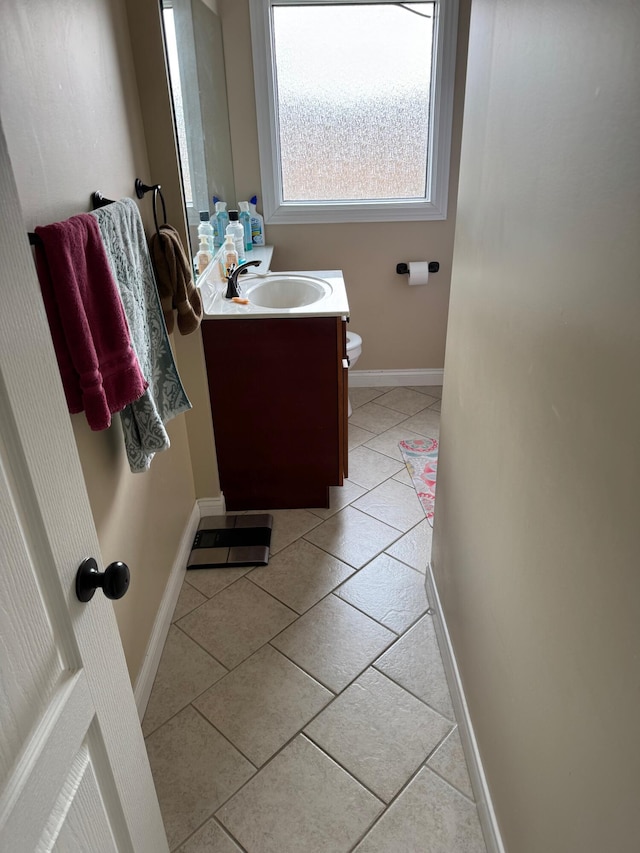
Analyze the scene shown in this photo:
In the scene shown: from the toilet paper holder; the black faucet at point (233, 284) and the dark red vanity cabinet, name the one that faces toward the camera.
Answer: the toilet paper holder

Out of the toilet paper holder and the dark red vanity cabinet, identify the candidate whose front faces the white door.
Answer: the toilet paper holder

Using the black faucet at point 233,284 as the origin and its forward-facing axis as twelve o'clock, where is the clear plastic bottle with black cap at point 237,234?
The clear plastic bottle with black cap is roughly at 9 o'clock from the black faucet.

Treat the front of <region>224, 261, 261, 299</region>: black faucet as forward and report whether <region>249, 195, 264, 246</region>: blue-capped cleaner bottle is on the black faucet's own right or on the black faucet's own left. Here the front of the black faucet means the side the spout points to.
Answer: on the black faucet's own left

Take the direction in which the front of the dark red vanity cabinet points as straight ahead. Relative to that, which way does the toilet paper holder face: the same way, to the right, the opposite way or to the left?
to the right

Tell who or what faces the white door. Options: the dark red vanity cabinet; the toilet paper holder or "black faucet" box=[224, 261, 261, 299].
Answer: the toilet paper holder

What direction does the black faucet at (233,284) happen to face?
to the viewer's right

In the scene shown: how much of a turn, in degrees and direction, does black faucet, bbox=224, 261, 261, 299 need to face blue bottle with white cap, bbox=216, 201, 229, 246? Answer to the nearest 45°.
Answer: approximately 90° to its left

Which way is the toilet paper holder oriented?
toward the camera

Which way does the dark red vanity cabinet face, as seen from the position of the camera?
facing to the right of the viewer

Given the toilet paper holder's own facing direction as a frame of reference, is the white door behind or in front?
in front

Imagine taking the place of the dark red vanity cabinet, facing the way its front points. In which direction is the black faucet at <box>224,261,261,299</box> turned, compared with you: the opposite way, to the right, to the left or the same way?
the same way

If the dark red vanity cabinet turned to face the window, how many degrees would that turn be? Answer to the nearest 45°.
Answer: approximately 90° to its left

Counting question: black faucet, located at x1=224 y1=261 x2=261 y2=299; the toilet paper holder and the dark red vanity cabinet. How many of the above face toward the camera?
1

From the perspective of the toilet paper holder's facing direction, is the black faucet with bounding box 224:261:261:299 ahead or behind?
ahead

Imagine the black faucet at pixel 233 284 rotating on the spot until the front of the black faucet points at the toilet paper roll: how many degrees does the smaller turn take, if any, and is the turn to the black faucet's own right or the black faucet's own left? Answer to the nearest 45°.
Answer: approximately 45° to the black faucet's own left

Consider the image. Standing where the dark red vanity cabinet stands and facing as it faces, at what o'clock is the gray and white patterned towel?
The gray and white patterned towel is roughly at 4 o'clock from the dark red vanity cabinet.

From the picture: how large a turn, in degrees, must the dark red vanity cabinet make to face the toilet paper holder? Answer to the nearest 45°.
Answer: approximately 45° to its left
